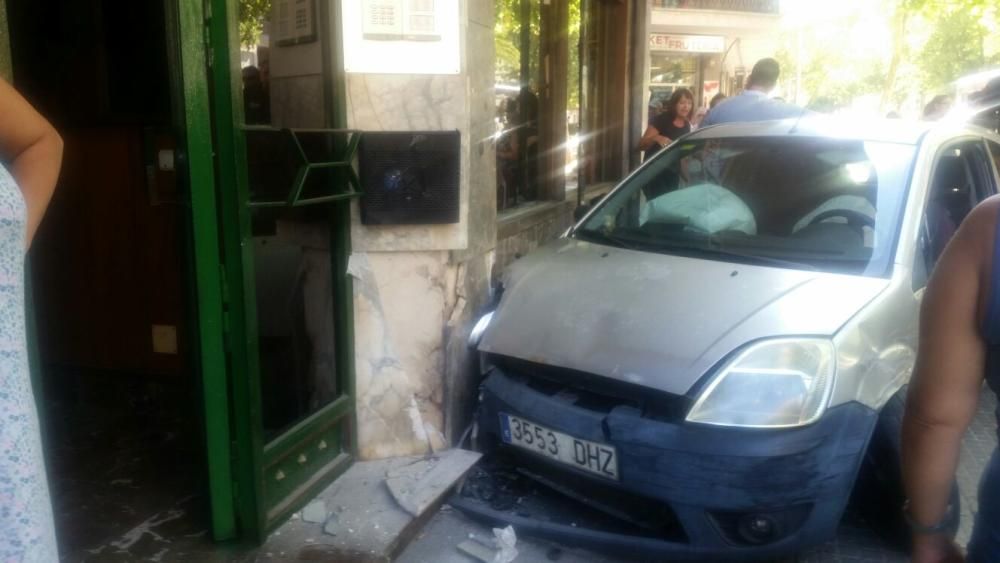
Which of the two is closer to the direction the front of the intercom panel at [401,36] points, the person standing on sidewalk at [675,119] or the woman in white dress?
the woman in white dress

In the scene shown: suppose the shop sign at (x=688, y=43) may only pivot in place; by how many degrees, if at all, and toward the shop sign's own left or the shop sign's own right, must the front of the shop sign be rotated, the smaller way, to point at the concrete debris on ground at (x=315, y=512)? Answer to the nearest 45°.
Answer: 0° — it already faces it

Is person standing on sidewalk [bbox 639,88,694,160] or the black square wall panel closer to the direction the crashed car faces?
the black square wall panel

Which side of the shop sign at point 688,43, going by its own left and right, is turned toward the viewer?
front

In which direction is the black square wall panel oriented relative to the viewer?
toward the camera

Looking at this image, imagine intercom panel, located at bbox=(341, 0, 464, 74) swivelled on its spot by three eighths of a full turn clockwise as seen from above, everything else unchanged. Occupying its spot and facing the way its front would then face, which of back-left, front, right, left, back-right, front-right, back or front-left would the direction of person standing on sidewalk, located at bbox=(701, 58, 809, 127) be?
right

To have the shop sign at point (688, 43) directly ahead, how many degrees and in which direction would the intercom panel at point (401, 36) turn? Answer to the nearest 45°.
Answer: approximately 180°

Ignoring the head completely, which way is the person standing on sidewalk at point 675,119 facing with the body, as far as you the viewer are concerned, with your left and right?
facing the viewer and to the right of the viewer

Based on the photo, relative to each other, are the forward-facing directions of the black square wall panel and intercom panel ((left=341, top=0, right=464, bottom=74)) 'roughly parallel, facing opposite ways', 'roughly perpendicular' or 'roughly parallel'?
roughly parallel

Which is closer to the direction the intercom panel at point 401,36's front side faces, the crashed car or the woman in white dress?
the woman in white dress

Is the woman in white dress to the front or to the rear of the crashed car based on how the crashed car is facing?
to the front

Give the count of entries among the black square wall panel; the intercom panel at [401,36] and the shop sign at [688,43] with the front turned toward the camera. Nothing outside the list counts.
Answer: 3

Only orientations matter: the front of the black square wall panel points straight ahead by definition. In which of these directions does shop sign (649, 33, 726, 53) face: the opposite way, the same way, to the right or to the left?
the same way

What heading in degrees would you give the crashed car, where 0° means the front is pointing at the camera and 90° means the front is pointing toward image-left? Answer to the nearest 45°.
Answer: approximately 45°

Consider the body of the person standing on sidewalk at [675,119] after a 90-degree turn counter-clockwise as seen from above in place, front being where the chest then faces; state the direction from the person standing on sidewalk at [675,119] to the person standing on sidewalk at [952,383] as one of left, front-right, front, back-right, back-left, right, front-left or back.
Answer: back-right

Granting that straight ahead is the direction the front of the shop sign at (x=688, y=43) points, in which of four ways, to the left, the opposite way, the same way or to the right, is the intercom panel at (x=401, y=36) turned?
the same way

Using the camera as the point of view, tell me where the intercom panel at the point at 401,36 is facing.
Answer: facing the viewer
